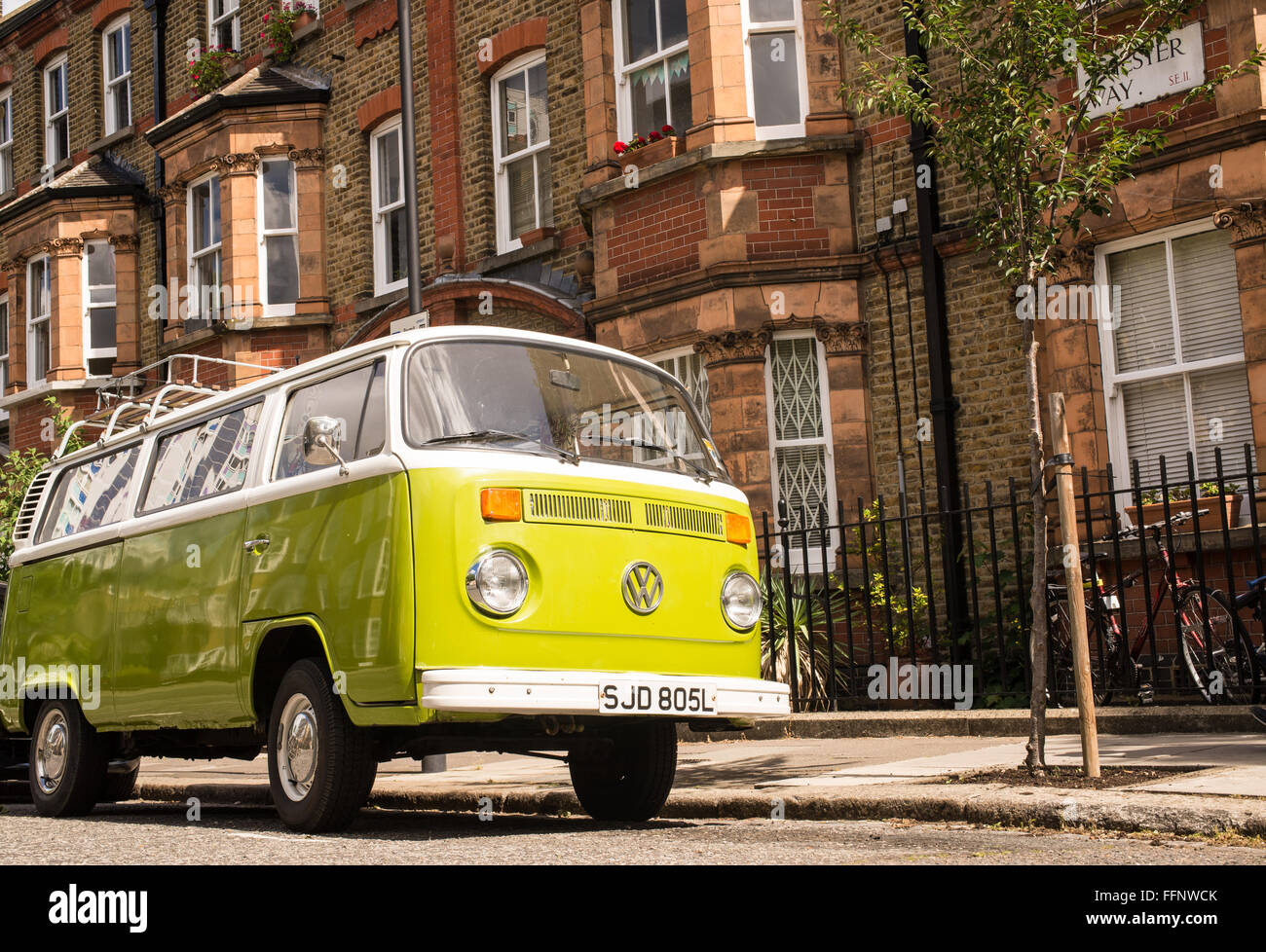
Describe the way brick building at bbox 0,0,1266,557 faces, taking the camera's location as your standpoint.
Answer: facing the viewer and to the left of the viewer

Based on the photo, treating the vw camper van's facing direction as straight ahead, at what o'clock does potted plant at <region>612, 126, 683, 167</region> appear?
The potted plant is roughly at 8 o'clock from the vw camper van.

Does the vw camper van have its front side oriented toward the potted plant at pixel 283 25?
no

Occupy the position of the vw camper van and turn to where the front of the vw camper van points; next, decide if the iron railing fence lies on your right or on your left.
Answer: on your left

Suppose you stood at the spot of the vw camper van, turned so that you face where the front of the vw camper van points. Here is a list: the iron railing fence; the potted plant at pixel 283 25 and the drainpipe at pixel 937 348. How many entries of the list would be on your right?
0

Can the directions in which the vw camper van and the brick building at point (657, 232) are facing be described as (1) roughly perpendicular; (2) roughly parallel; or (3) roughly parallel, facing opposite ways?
roughly perpendicular

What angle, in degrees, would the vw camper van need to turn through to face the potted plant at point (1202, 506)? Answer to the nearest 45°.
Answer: approximately 90° to its left

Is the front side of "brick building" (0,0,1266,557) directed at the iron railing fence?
no

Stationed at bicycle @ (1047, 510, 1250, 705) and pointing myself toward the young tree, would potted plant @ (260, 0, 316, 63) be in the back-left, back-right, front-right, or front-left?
back-right

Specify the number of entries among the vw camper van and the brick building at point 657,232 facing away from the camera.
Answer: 0

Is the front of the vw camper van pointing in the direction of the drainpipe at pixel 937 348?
no
